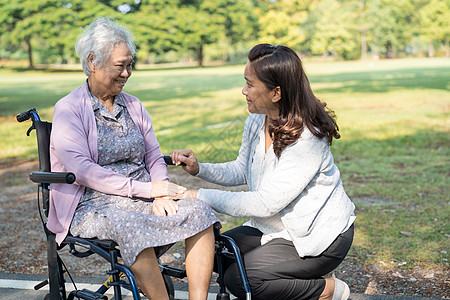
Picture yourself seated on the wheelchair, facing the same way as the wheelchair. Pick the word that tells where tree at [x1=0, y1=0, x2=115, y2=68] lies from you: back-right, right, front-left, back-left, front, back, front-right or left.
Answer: back-left

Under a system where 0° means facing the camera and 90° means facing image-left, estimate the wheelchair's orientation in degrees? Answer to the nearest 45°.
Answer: approximately 315°

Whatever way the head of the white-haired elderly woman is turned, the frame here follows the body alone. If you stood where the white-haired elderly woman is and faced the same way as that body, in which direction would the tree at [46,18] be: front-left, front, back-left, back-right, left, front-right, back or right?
back-left

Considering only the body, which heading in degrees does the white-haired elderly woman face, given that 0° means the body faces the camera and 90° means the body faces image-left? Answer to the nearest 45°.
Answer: approximately 315°
